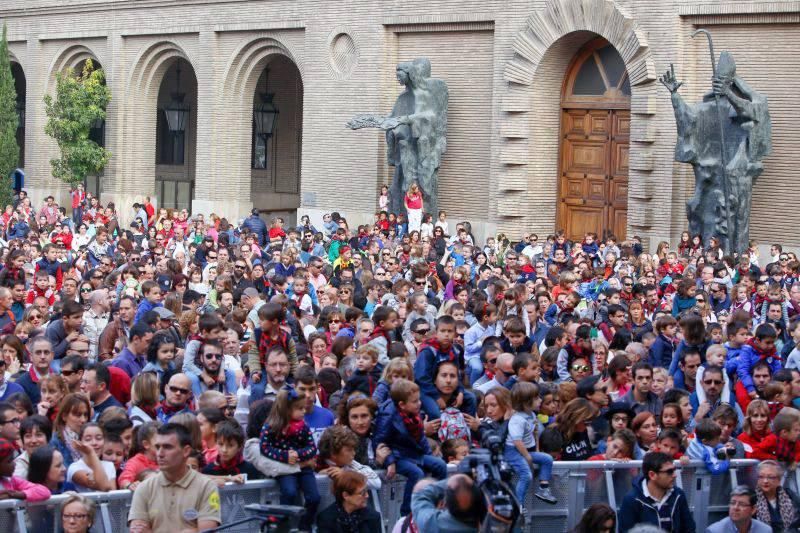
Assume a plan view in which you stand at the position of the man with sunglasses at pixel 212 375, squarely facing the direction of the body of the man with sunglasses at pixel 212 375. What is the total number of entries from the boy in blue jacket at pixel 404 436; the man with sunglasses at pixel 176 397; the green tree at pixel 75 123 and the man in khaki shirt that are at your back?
1

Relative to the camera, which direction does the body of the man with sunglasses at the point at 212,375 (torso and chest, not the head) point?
toward the camera

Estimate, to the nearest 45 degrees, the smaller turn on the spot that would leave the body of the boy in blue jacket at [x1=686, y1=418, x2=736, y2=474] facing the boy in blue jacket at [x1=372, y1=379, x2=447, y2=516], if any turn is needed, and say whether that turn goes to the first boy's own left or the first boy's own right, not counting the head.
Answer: approximately 90° to the first boy's own right

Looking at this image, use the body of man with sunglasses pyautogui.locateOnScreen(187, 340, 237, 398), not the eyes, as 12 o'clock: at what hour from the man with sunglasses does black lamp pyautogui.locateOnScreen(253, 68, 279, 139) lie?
The black lamp is roughly at 6 o'clock from the man with sunglasses.

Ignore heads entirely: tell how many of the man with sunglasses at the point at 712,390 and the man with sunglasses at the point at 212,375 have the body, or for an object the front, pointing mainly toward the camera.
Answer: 2

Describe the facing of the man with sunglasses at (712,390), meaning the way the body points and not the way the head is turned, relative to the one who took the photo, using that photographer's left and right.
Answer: facing the viewer

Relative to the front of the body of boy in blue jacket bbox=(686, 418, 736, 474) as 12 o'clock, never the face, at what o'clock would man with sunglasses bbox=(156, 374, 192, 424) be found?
The man with sunglasses is roughly at 4 o'clock from the boy in blue jacket.

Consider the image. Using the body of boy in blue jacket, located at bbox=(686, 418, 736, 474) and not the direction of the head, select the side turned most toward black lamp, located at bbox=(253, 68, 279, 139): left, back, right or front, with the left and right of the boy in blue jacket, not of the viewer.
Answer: back

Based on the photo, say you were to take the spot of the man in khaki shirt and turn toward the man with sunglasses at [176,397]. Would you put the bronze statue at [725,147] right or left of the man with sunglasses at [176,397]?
right

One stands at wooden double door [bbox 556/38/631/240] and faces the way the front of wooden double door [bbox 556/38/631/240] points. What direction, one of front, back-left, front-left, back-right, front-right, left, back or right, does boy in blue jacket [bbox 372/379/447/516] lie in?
front-left

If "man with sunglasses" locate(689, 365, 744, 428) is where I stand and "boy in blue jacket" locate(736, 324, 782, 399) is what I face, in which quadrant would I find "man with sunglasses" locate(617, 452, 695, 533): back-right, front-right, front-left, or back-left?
back-right
